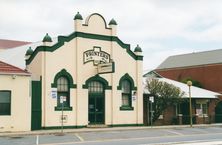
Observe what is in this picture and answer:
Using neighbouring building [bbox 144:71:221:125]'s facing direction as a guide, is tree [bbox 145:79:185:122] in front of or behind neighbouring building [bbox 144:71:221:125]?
in front

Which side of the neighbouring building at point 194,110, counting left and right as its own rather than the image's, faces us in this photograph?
front

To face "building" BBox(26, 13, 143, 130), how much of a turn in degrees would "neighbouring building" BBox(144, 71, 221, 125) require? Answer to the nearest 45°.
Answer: approximately 45° to its right

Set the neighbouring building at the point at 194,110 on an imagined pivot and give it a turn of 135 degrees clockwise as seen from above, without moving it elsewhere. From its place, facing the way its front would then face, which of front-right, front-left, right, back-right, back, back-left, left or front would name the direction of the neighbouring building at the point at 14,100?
left
